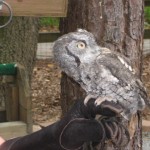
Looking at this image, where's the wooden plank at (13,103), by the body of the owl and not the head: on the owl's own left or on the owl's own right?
on the owl's own right

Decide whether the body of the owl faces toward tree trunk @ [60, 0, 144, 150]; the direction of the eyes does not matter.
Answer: no

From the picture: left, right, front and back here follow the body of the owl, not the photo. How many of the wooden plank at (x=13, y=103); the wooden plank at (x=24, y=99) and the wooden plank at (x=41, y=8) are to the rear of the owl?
0

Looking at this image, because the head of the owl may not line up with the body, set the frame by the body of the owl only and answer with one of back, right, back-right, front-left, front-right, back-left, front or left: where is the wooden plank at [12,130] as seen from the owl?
front-right

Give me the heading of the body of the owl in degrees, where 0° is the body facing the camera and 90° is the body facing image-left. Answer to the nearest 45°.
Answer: approximately 90°

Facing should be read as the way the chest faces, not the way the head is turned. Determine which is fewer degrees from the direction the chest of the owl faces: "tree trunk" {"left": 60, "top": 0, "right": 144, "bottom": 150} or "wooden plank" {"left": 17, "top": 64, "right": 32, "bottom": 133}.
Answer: the wooden plank
